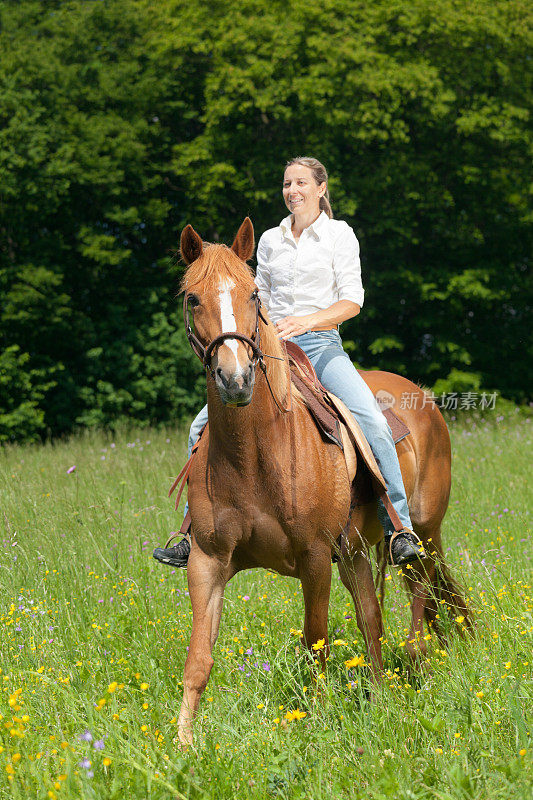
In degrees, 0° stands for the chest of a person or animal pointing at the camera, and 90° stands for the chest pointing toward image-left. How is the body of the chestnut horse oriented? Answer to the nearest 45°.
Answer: approximately 45°

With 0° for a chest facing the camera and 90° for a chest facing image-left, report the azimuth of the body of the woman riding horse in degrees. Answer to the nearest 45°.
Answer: approximately 45°
